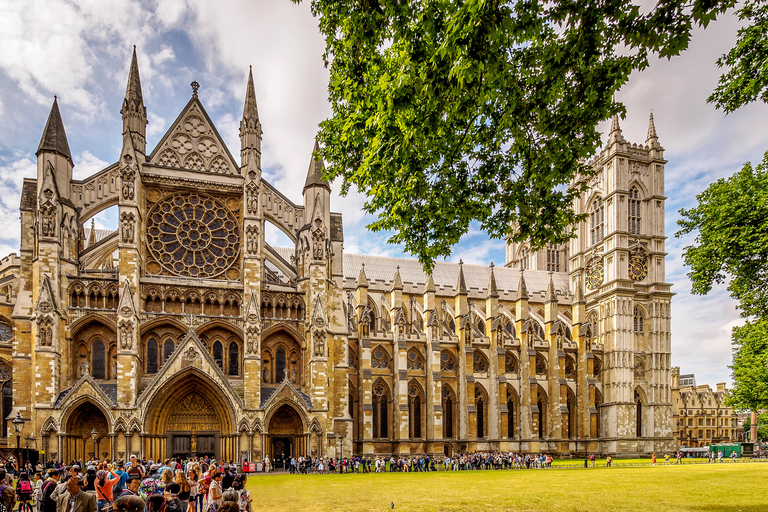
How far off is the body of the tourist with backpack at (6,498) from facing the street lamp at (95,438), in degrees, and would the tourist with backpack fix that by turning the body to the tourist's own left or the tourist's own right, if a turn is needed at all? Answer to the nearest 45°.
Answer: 0° — they already face it

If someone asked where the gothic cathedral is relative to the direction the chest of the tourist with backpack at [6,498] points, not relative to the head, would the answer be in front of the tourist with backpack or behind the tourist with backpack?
in front

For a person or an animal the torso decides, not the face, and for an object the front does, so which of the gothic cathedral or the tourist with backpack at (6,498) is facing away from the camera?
the tourist with backpack

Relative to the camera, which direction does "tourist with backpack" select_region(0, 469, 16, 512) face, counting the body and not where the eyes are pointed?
away from the camera

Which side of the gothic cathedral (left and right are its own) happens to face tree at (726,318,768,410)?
left

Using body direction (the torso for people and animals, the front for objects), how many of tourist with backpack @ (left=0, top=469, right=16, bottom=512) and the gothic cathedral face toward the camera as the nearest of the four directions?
1

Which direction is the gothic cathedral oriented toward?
toward the camera
